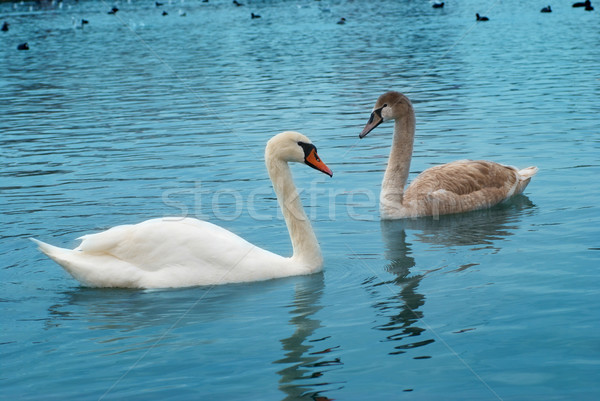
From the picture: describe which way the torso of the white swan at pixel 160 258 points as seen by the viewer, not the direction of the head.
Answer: to the viewer's right
